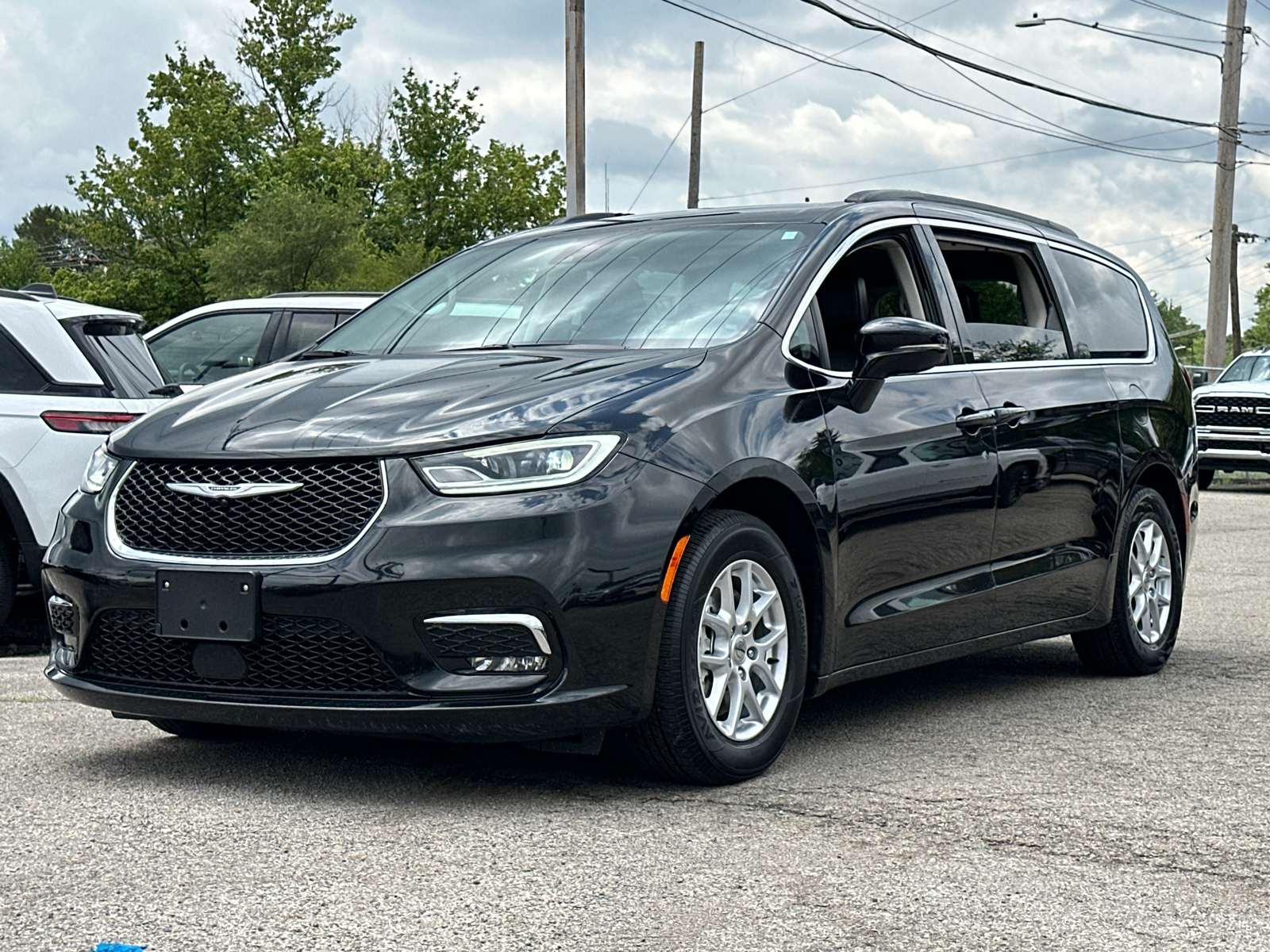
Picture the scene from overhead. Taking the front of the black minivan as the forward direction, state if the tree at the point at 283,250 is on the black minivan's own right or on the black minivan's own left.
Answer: on the black minivan's own right

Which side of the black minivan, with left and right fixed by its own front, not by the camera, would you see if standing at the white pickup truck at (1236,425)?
back

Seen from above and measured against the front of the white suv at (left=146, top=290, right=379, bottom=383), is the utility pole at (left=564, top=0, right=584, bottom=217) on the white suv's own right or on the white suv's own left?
on the white suv's own right

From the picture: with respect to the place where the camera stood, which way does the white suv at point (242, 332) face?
facing to the left of the viewer

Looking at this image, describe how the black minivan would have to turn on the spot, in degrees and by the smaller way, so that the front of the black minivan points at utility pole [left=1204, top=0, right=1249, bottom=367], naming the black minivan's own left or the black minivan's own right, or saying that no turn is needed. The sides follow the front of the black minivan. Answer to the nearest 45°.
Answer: approximately 180°

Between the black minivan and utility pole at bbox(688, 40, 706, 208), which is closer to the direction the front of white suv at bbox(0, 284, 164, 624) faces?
the utility pole

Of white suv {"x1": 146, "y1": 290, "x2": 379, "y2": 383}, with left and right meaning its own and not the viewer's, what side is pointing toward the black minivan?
left

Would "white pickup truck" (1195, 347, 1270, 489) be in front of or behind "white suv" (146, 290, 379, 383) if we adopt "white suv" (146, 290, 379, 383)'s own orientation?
behind

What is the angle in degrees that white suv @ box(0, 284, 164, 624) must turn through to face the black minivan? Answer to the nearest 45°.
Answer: approximately 180°

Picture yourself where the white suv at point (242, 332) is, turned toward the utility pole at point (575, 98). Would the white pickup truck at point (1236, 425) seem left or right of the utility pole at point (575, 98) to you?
right
